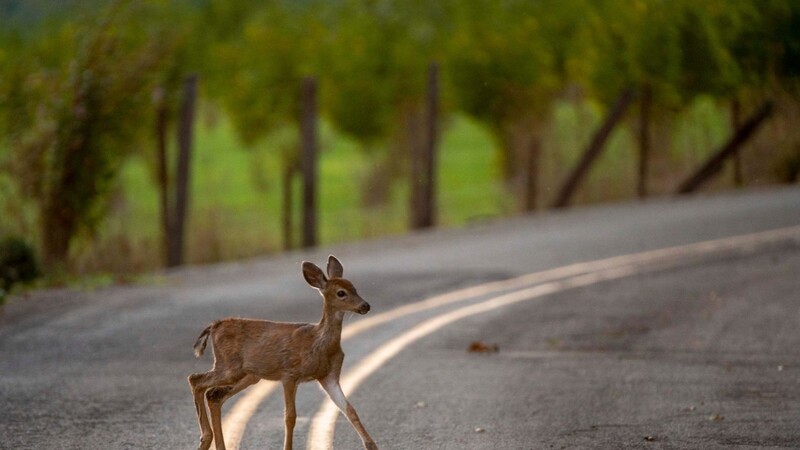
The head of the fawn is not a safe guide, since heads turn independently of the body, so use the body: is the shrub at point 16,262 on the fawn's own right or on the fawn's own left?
on the fawn's own left

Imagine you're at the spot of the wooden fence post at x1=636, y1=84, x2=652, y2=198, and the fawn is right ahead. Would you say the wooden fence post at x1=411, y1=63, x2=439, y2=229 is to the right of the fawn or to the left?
right

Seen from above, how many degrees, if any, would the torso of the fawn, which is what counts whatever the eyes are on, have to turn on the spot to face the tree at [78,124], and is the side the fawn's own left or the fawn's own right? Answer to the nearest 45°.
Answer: approximately 90° to the fawn's own left

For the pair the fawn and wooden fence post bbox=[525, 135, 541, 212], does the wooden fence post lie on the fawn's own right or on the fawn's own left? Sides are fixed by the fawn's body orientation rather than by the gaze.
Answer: on the fawn's own left

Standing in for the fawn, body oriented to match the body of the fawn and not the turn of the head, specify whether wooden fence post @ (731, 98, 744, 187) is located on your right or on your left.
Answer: on your left

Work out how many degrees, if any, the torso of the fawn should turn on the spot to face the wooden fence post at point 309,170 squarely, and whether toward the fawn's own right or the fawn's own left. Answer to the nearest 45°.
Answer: approximately 90° to the fawn's own left

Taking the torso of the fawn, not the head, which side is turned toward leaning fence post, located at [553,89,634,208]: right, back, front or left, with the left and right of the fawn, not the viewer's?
left

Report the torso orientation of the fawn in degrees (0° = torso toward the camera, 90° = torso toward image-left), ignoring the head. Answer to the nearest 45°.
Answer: approximately 270°
